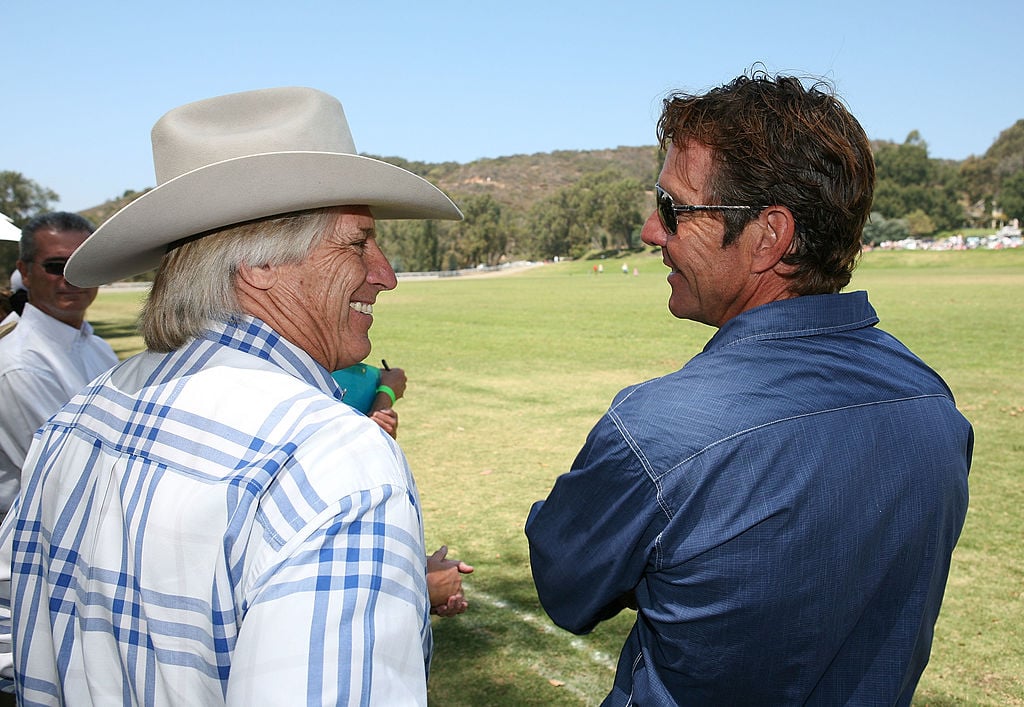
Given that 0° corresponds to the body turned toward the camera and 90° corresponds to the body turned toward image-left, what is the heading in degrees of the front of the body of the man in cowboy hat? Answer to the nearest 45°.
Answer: approximately 225°

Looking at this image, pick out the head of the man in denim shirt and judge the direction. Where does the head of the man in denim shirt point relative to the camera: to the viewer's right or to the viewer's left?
to the viewer's left

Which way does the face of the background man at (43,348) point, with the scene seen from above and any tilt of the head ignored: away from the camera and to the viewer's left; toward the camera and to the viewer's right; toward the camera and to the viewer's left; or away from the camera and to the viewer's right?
toward the camera and to the viewer's right

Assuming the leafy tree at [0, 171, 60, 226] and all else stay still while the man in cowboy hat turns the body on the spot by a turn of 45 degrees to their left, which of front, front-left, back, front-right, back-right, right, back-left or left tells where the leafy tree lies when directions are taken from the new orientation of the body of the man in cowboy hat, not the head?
front

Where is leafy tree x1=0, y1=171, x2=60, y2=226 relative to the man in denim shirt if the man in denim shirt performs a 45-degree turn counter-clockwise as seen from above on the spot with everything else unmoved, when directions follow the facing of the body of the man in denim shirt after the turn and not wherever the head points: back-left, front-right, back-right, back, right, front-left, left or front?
front-right

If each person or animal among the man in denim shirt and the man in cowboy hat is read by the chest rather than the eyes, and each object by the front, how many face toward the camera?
0

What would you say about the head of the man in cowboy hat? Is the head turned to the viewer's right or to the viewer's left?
to the viewer's right
